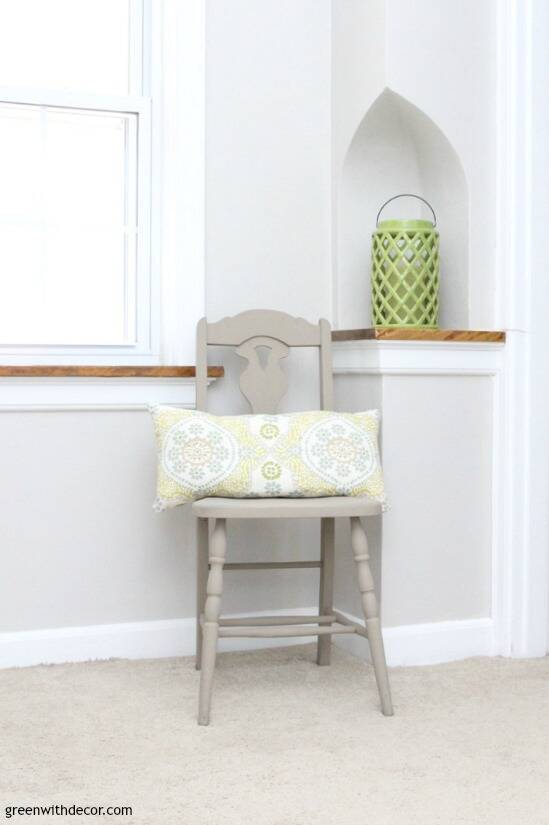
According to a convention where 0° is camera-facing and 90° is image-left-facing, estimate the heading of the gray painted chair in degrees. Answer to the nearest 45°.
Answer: approximately 0°
